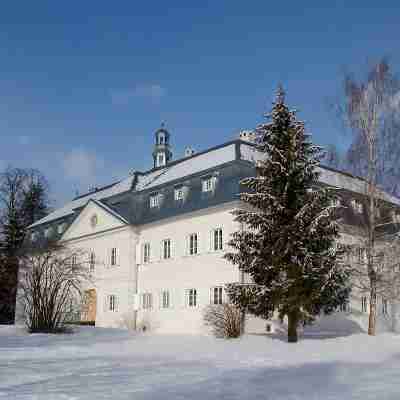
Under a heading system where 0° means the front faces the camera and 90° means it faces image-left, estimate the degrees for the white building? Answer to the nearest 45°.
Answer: approximately 45°

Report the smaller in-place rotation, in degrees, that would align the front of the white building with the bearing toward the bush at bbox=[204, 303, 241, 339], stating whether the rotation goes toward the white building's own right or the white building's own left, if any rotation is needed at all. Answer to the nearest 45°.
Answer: approximately 45° to the white building's own left

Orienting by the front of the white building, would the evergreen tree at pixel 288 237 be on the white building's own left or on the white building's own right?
on the white building's own left

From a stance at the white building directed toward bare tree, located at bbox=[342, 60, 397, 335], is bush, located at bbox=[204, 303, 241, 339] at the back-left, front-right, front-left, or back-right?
front-right

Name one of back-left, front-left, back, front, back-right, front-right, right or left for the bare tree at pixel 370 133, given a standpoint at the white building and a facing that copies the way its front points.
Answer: left
